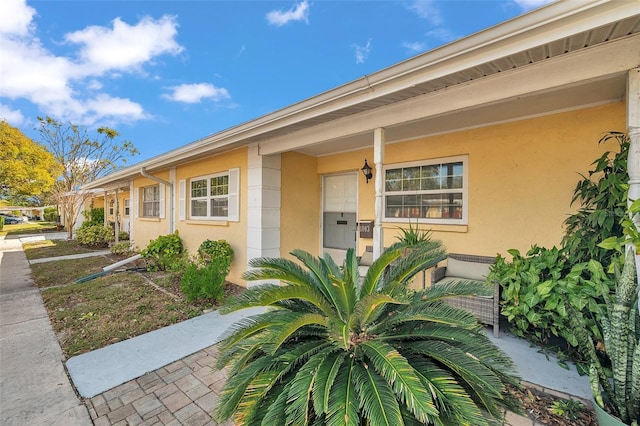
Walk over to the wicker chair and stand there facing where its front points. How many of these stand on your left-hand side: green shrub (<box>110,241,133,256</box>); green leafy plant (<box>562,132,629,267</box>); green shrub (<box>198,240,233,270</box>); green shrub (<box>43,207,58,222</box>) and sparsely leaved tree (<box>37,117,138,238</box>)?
1

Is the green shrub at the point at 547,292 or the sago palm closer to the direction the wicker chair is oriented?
the sago palm

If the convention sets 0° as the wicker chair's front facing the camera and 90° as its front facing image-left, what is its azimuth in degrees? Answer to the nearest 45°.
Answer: approximately 45°

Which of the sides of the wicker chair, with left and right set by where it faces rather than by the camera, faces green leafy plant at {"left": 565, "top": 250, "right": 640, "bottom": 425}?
left

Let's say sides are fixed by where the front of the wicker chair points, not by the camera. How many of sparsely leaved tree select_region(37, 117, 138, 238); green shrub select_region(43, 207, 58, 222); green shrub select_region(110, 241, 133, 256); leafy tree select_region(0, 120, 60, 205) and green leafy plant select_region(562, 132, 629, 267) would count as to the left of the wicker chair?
1

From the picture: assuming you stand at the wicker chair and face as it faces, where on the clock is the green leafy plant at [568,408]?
The green leafy plant is roughly at 10 o'clock from the wicker chair.

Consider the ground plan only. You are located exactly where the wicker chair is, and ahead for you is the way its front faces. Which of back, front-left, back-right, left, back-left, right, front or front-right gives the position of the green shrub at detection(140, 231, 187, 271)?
front-right

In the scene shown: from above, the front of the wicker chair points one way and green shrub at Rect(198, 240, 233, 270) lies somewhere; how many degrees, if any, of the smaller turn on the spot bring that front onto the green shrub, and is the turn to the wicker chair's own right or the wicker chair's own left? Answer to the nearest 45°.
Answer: approximately 45° to the wicker chair's own right

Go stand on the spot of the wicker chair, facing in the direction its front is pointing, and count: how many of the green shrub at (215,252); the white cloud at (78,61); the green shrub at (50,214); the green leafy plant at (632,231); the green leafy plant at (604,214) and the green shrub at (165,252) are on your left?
2

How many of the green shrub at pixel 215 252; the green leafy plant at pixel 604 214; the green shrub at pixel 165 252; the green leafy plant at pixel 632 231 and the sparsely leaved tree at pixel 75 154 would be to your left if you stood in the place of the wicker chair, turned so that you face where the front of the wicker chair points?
2

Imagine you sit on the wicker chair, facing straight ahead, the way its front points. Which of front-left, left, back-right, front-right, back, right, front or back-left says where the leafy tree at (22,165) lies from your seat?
front-right

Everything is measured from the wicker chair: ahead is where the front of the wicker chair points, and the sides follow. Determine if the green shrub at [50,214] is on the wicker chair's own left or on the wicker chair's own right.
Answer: on the wicker chair's own right
